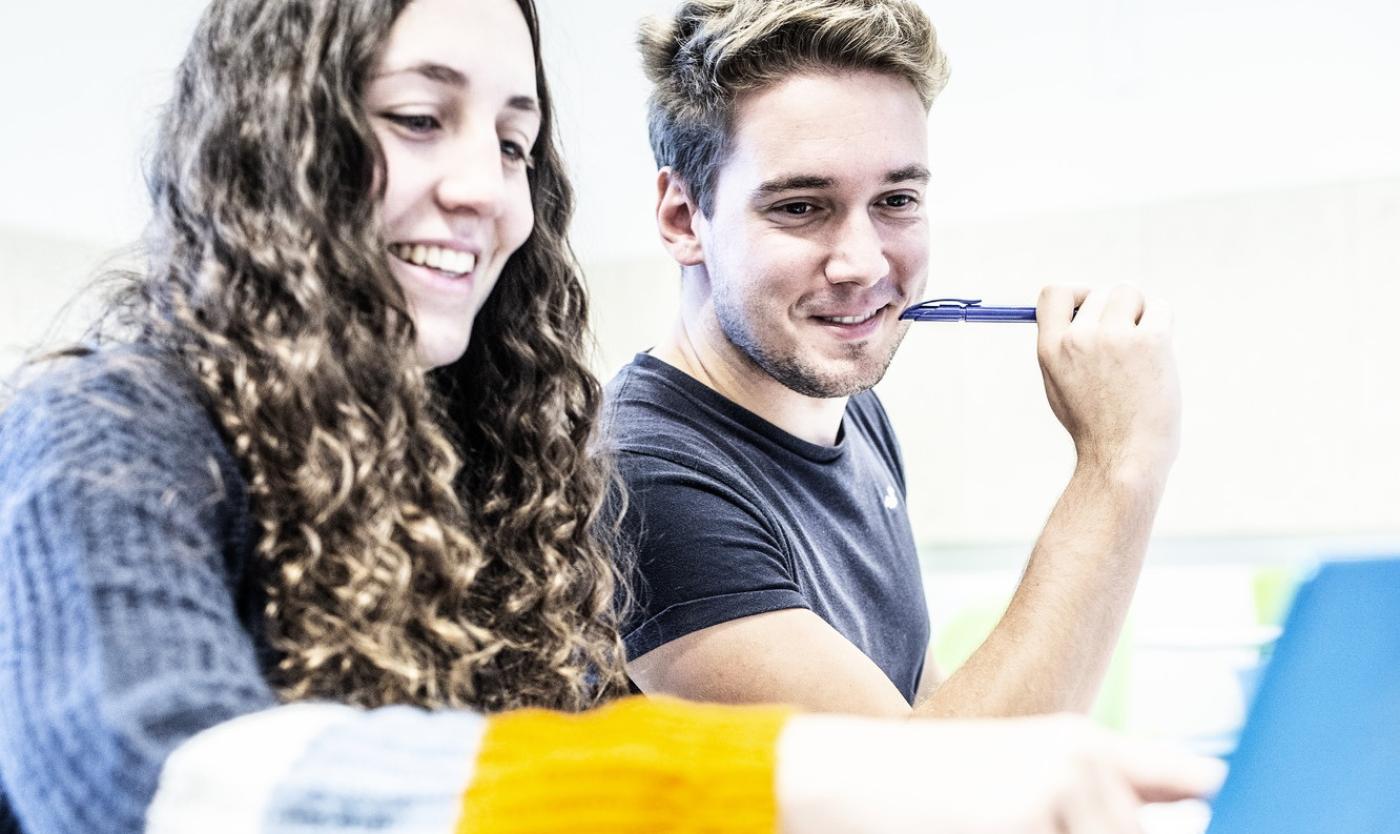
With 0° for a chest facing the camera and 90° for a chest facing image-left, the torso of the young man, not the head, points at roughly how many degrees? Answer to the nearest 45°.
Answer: approximately 315°

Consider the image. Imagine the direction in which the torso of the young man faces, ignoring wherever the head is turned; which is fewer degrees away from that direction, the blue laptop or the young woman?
the blue laptop

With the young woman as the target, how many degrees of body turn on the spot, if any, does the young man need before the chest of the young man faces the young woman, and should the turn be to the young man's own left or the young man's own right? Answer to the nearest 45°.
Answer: approximately 45° to the young man's own right

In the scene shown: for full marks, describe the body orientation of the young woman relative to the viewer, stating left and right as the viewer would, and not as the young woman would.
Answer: facing the viewer and to the right of the viewer

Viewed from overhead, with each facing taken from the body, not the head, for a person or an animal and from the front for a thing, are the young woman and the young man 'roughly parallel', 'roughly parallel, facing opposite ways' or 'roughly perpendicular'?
roughly parallel

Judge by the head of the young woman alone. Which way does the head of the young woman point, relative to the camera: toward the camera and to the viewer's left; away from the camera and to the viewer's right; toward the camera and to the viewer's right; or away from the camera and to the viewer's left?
toward the camera and to the viewer's right

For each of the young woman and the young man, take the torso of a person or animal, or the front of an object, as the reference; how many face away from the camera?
0
